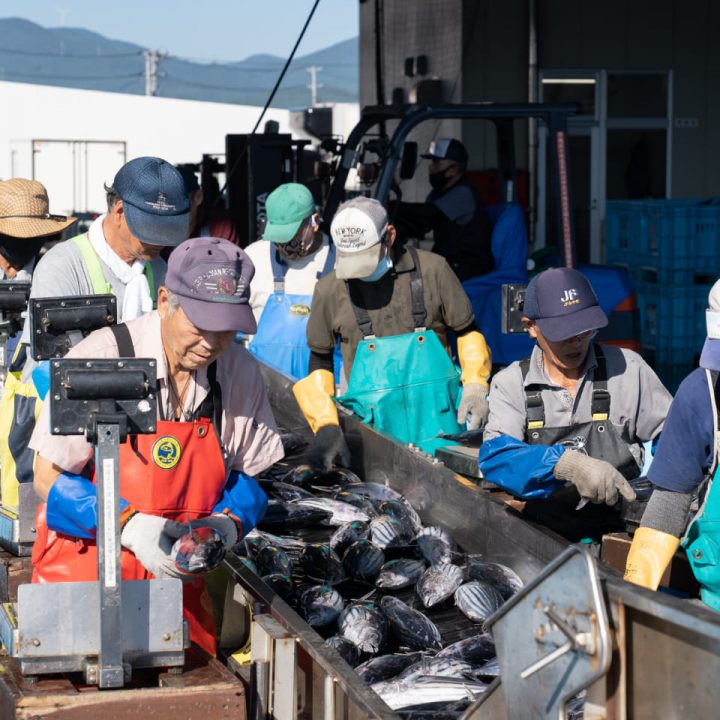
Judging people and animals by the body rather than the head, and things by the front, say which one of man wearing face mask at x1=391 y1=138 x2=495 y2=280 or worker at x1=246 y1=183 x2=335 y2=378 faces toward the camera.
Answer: the worker

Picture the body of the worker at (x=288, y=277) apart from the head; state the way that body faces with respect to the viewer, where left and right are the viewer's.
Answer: facing the viewer

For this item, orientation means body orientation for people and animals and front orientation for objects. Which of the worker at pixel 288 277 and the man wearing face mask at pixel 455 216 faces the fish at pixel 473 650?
the worker

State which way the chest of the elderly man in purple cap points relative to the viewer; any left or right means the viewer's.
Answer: facing the viewer and to the right of the viewer

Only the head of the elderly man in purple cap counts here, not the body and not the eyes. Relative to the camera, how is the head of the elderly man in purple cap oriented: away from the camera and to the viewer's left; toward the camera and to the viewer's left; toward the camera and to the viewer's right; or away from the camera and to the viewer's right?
toward the camera and to the viewer's right

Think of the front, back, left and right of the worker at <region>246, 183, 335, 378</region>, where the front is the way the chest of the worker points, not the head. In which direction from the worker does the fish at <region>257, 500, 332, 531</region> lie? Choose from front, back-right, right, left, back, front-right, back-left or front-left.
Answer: front
